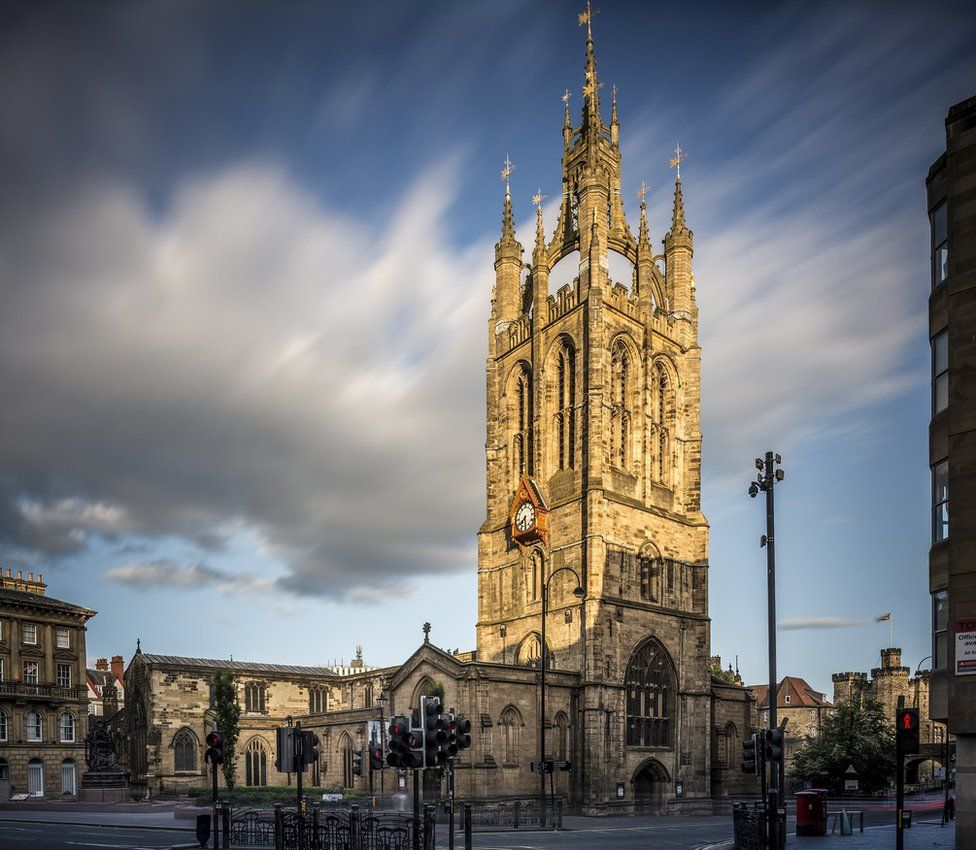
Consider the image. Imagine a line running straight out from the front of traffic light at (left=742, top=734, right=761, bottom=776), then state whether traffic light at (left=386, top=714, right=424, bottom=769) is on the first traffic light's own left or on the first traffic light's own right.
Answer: on the first traffic light's own left

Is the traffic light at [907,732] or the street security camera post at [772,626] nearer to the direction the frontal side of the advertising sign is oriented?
the traffic light

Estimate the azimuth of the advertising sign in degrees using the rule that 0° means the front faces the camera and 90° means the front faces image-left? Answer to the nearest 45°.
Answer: approximately 0°

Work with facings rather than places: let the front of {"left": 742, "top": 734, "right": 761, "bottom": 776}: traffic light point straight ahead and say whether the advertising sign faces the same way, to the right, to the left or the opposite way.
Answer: to the left

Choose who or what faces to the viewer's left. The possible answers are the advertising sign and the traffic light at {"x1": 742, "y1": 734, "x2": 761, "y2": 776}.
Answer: the traffic light

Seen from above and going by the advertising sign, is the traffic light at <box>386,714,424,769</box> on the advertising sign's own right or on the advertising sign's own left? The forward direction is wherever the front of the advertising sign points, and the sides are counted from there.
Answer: on the advertising sign's own right

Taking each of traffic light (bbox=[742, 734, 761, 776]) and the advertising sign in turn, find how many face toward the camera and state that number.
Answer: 1

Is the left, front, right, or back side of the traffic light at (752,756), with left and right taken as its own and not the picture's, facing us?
left
